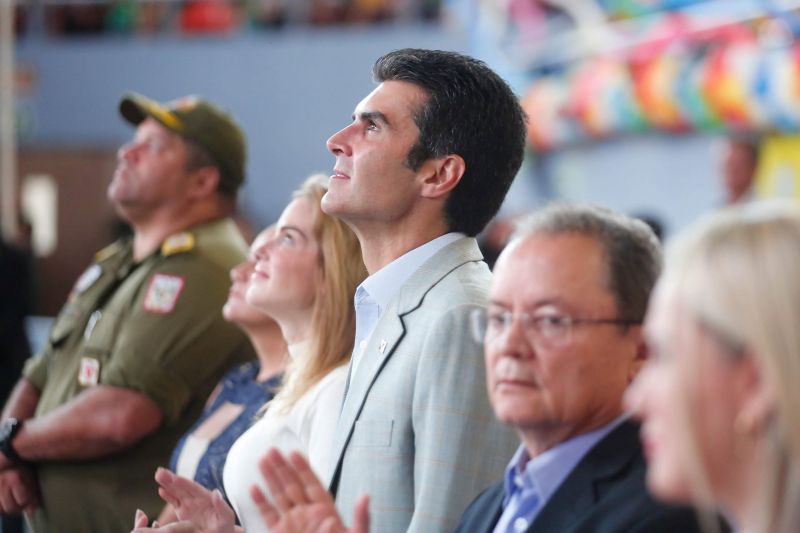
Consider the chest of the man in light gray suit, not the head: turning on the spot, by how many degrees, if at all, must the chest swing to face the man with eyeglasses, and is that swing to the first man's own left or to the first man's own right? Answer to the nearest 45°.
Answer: approximately 90° to the first man's own left

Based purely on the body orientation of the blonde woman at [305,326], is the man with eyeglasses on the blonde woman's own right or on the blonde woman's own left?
on the blonde woman's own left

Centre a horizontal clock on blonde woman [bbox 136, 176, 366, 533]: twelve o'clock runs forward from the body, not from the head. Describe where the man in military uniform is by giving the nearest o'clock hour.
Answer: The man in military uniform is roughly at 2 o'clock from the blonde woman.

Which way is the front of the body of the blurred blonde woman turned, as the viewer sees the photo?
to the viewer's left

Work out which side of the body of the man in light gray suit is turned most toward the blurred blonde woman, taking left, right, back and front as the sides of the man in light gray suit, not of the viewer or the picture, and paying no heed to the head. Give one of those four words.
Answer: left

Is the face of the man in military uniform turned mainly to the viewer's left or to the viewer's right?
to the viewer's left

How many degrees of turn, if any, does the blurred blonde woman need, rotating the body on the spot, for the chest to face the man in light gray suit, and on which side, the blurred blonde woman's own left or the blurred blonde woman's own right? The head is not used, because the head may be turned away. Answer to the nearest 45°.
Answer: approximately 45° to the blurred blonde woman's own right

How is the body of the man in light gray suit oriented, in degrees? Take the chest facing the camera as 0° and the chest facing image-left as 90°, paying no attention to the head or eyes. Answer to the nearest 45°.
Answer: approximately 90°

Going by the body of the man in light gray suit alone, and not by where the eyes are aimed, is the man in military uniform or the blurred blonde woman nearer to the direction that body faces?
the man in military uniform

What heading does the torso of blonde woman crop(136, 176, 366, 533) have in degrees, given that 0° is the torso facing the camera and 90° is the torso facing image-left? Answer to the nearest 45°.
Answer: approximately 90°

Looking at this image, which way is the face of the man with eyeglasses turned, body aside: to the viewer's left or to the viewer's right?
to the viewer's left

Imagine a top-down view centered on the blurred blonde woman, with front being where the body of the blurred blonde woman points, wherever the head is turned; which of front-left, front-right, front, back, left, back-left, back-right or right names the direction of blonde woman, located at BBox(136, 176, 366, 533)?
front-right

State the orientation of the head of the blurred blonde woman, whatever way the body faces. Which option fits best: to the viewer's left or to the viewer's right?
to the viewer's left

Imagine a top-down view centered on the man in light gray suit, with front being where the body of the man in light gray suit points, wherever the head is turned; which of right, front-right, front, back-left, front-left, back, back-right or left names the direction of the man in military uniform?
front-right

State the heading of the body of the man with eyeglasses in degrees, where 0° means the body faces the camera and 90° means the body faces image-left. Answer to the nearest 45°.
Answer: approximately 45°
